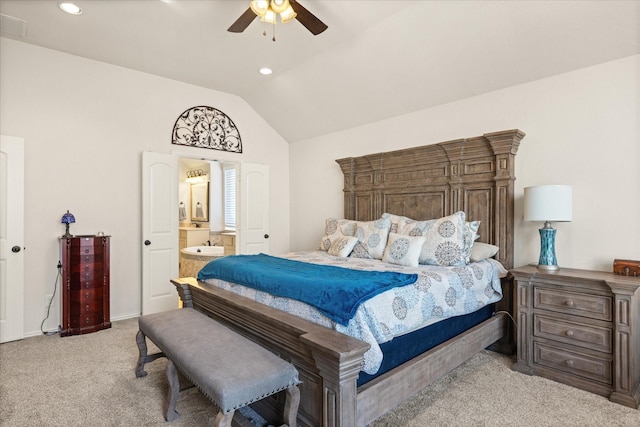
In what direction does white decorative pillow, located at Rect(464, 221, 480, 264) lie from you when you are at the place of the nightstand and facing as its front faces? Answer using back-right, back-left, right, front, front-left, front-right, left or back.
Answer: front-right

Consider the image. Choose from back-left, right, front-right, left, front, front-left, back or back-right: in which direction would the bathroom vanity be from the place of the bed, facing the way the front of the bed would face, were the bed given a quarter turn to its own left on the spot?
back

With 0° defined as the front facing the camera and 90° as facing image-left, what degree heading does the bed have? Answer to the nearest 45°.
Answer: approximately 45°

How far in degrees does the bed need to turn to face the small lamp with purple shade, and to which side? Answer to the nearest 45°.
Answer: approximately 45° to its right

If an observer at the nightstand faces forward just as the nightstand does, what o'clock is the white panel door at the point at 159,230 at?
The white panel door is roughly at 1 o'clock from the nightstand.

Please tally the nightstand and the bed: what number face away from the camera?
0

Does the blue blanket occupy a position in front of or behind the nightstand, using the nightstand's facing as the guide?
in front

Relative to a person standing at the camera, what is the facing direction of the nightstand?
facing the viewer and to the left of the viewer

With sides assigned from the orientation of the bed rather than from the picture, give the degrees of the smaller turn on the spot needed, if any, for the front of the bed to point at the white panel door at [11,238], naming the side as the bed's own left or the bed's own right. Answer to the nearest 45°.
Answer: approximately 45° to the bed's own right

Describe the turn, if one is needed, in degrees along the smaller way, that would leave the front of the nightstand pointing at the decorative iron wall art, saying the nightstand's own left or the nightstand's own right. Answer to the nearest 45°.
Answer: approximately 45° to the nightstand's own right

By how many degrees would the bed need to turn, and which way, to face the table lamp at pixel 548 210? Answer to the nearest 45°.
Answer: approximately 135° to its left
